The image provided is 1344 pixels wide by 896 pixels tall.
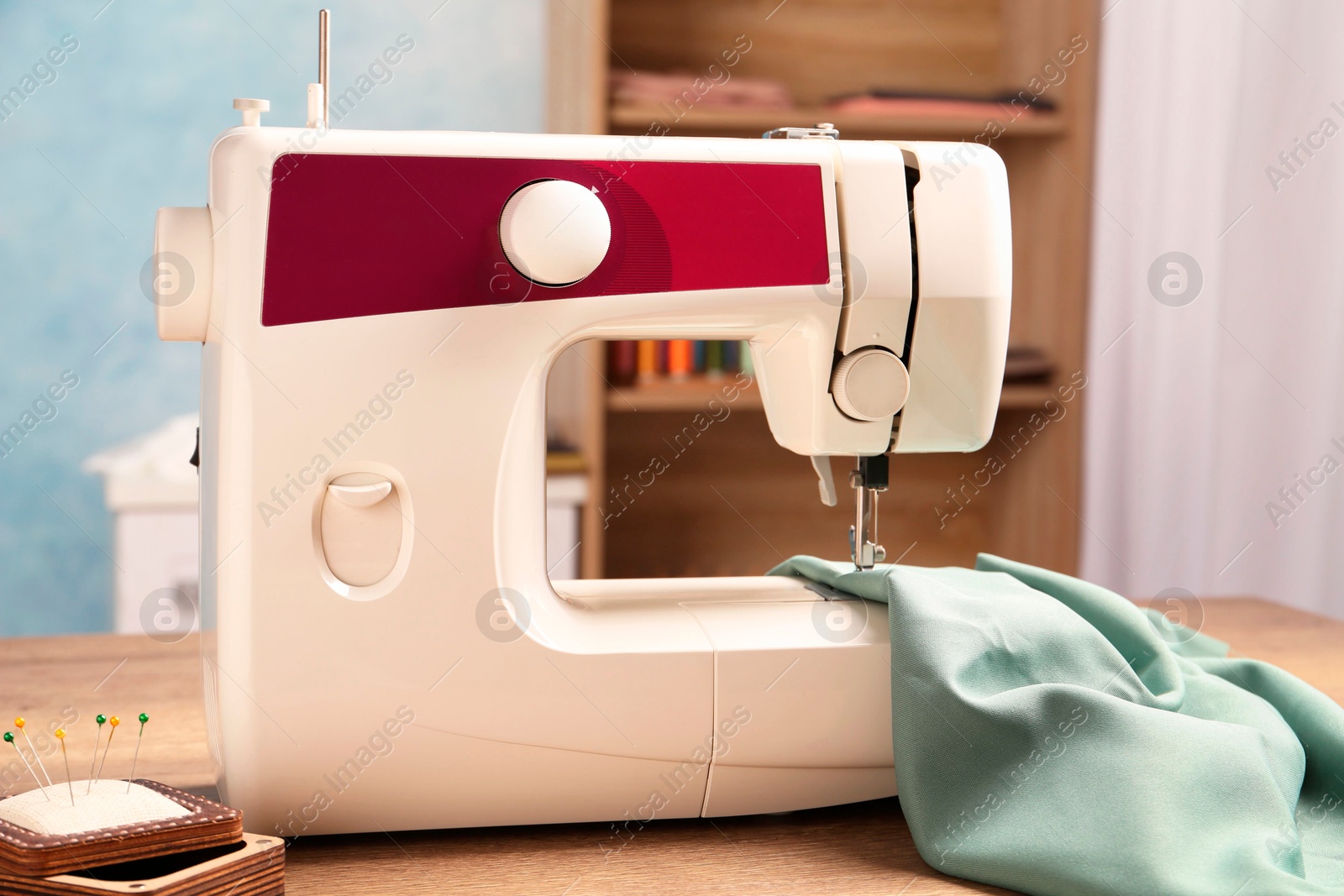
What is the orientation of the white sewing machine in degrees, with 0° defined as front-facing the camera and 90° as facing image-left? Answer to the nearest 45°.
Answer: approximately 0°

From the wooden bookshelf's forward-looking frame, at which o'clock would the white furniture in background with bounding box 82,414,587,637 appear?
The white furniture in background is roughly at 2 o'clock from the wooden bookshelf.

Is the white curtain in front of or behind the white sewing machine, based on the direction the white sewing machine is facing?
behind

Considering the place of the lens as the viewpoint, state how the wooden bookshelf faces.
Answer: facing the viewer

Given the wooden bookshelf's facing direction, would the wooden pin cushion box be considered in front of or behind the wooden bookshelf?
in front

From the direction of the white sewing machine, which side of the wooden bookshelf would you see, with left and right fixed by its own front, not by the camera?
front

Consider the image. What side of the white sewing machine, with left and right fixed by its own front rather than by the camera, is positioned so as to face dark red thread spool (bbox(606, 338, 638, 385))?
back
